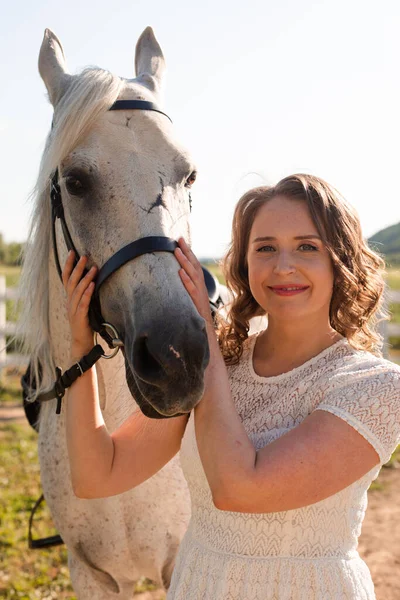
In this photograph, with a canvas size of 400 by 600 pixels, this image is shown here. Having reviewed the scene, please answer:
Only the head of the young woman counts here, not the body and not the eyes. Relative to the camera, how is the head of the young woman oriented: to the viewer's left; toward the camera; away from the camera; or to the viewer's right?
toward the camera

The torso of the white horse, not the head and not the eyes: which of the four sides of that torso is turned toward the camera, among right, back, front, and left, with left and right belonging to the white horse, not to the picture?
front

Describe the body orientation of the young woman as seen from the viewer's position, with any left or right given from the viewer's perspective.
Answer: facing the viewer and to the left of the viewer
